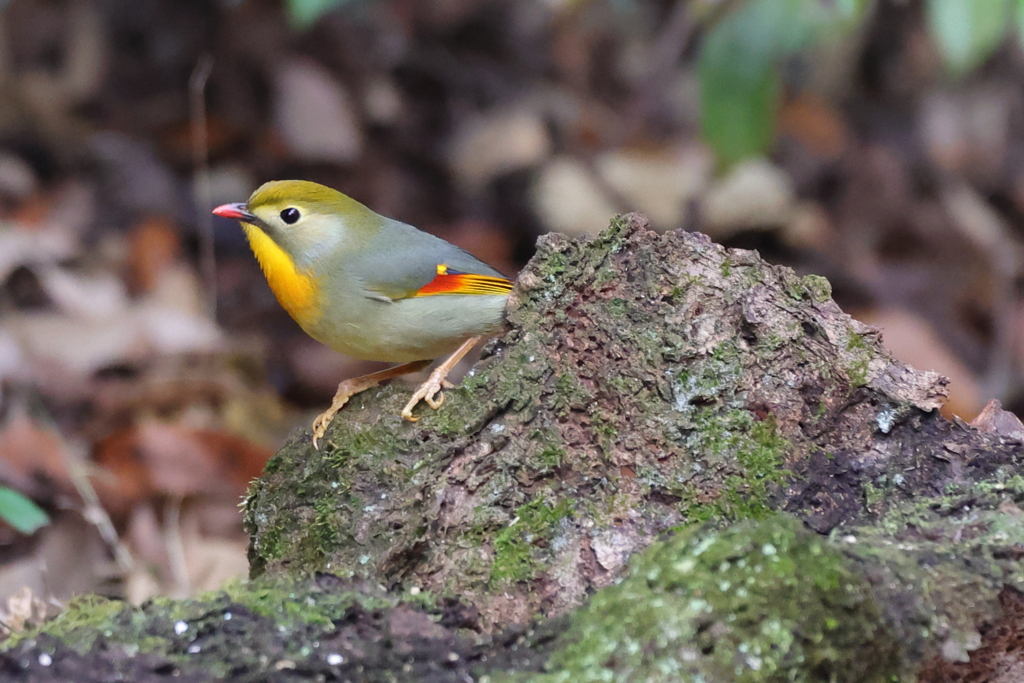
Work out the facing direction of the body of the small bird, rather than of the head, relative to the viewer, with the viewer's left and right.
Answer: facing to the left of the viewer

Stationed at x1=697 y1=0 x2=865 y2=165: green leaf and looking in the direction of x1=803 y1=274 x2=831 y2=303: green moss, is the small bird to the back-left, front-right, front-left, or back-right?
front-right

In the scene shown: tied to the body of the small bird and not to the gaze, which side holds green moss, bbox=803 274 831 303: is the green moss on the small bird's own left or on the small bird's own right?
on the small bird's own left
